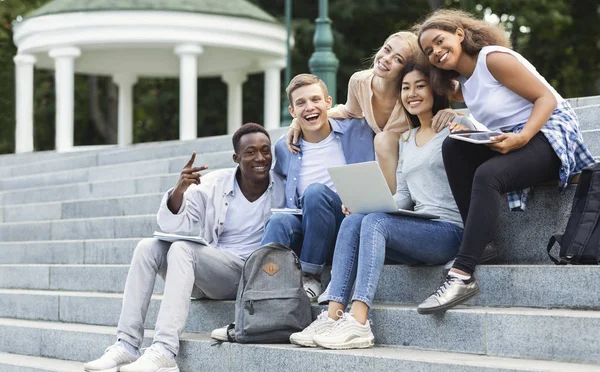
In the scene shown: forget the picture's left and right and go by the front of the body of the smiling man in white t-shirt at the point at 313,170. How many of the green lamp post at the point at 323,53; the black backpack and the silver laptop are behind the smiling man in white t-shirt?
1

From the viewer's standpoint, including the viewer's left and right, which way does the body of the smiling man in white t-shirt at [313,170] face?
facing the viewer

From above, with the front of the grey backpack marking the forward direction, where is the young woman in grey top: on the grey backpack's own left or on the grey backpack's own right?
on the grey backpack's own left

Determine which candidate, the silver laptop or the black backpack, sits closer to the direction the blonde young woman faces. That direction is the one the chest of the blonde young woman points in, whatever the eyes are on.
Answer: the silver laptop

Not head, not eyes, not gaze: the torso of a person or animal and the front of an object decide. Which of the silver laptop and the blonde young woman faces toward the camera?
the blonde young woman

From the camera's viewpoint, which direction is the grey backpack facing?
toward the camera

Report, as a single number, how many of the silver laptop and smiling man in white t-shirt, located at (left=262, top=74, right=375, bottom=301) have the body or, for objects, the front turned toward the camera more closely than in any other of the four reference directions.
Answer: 1

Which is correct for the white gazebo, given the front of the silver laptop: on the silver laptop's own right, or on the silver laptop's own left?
on the silver laptop's own left

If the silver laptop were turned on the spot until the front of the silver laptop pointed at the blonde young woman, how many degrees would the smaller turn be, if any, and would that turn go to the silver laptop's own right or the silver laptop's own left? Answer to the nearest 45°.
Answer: approximately 45° to the silver laptop's own left

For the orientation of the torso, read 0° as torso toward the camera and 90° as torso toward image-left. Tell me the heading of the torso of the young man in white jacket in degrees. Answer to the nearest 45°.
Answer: approximately 45°

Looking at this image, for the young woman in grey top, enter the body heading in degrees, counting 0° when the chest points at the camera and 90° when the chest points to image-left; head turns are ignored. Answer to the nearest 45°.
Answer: approximately 45°

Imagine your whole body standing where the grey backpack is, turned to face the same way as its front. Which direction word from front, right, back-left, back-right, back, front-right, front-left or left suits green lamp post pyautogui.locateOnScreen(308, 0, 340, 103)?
back

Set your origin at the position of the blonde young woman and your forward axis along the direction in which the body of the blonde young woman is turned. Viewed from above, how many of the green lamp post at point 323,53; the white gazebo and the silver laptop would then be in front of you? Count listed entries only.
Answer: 1

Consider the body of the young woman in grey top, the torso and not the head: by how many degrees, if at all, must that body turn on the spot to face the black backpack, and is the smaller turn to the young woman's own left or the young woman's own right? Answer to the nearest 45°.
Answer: approximately 135° to the young woman's own left

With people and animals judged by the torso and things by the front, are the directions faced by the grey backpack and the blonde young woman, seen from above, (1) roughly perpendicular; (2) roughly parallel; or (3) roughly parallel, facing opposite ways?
roughly parallel
